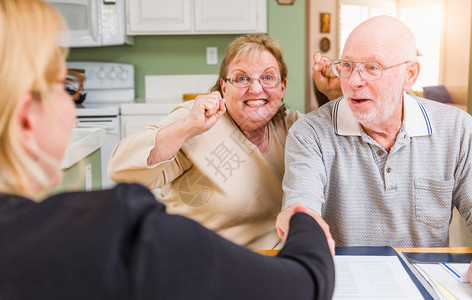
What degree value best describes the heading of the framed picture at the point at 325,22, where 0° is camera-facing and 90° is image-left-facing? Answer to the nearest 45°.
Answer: approximately 0°

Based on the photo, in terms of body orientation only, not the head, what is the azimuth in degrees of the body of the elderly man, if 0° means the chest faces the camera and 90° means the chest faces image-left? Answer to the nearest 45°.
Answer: approximately 0°

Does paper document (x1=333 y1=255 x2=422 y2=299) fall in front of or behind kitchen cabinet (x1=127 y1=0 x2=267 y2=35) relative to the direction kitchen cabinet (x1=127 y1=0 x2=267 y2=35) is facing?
in front

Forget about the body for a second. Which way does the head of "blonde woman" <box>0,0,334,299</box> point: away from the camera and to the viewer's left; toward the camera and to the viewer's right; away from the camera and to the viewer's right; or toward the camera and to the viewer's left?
away from the camera and to the viewer's right

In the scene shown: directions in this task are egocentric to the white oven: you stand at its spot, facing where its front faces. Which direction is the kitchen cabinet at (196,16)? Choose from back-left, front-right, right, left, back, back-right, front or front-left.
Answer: front-left

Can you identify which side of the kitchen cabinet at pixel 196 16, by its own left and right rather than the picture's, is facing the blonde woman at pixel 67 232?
front

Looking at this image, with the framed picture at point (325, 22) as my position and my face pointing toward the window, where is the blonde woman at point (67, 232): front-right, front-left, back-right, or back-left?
back-right

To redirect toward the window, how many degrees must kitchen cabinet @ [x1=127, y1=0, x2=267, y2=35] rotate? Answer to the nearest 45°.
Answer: approximately 135° to its left

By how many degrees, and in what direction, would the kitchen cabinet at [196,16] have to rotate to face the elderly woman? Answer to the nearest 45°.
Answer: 0° — it already faces them

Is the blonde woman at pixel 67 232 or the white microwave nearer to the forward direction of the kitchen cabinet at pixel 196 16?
the blonde woman

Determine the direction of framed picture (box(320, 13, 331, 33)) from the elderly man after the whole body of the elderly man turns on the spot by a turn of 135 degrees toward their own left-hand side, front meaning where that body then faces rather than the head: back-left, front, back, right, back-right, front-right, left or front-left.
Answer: front-left

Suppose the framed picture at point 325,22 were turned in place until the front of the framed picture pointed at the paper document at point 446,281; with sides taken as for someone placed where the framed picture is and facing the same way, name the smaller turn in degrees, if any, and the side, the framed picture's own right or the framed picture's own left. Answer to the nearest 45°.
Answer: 0° — it already faces it
